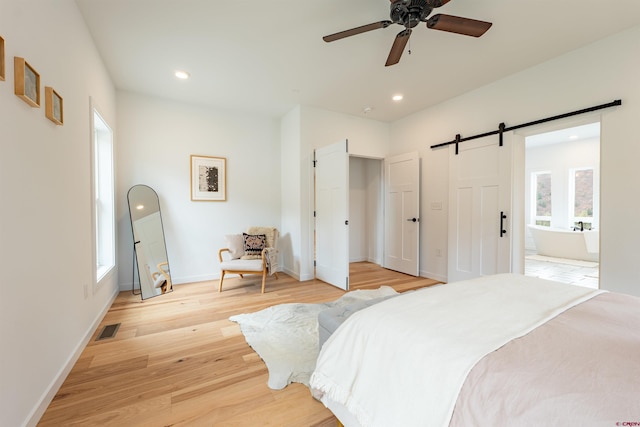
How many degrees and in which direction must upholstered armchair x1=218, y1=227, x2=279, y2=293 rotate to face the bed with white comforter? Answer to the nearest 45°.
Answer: approximately 45° to its left

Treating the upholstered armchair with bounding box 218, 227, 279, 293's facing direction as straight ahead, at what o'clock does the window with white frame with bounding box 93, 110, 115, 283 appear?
The window with white frame is roughly at 1 o'clock from the upholstered armchair.

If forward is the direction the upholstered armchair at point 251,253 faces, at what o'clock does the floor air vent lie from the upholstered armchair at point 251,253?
The floor air vent is roughly at 12 o'clock from the upholstered armchair.

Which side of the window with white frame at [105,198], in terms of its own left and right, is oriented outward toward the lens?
right

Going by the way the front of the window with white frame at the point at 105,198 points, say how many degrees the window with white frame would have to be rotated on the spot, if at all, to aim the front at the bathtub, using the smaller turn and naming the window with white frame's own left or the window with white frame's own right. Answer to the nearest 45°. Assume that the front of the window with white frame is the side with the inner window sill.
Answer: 0° — it already faces it

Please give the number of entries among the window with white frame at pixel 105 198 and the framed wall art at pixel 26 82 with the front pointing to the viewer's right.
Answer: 2

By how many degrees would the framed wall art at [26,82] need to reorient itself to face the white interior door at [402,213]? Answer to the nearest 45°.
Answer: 0° — it already faces it

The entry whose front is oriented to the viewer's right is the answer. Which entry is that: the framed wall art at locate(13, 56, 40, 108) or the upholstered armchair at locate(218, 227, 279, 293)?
the framed wall art

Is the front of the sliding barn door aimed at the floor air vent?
yes

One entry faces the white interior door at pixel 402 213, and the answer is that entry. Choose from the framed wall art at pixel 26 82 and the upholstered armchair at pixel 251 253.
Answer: the framed wall art

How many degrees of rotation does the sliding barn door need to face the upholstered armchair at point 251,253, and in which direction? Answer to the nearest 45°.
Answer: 0° — it already faces it

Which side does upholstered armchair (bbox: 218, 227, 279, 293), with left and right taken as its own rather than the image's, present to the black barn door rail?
left

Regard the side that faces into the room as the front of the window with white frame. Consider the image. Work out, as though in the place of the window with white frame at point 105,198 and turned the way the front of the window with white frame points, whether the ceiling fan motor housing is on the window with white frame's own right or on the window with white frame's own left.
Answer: on the window with white frame's own right
